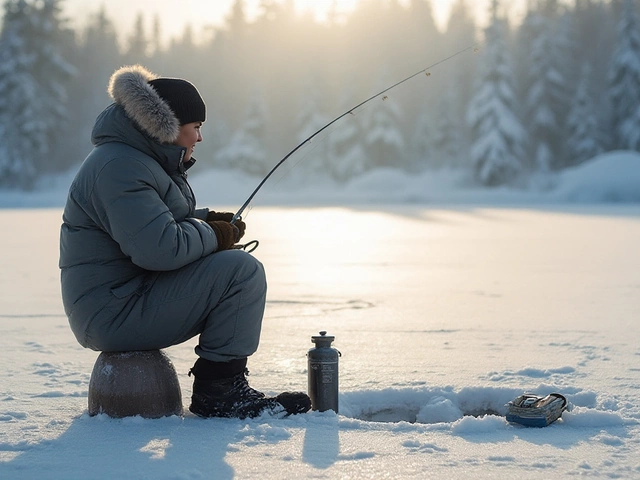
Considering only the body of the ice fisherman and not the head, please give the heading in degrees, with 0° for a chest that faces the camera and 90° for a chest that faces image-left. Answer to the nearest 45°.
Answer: approximately 270°

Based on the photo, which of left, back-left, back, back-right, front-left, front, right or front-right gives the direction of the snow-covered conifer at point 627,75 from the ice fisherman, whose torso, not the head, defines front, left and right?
front-left

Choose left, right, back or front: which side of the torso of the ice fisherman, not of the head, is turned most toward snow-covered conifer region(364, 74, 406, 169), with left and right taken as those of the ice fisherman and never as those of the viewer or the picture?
left

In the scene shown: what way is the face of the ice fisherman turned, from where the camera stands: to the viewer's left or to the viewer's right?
to the viewer's right

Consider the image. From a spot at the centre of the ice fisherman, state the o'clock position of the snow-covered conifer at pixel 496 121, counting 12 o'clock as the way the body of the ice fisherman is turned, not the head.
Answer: The snow-covered conifer is roughly at 10 o'clock from the ice fisherman.

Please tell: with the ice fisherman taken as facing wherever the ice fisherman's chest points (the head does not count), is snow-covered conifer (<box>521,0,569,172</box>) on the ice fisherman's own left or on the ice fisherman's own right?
on the ice fisherman's own left

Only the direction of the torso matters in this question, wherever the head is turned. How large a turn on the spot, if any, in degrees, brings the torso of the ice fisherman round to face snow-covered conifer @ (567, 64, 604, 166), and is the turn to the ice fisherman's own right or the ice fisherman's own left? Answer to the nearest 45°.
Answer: approximately 45° to the ice fisherman's own left

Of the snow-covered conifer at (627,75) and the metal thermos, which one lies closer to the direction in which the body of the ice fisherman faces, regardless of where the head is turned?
the metal thermos
